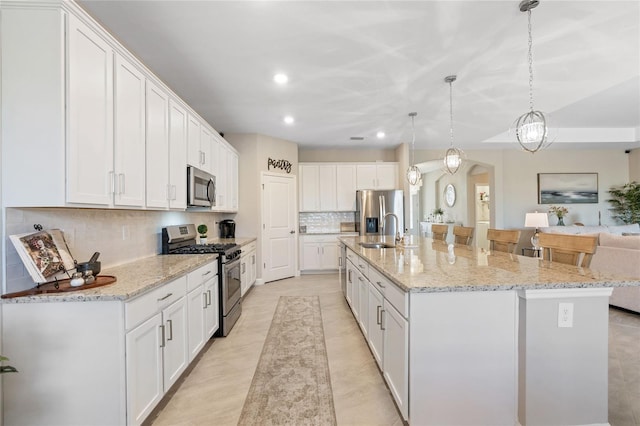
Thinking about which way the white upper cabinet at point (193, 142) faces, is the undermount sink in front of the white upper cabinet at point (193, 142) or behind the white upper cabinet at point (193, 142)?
in front

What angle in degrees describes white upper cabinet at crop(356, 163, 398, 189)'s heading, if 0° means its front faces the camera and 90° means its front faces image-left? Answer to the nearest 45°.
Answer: approximately 0°

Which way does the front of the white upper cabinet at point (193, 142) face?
to the viewer's right

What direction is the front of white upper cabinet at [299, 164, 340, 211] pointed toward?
toward the camera

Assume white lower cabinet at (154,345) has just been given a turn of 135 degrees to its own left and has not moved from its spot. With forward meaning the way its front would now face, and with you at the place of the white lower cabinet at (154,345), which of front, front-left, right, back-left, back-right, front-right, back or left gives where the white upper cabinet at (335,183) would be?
front-right

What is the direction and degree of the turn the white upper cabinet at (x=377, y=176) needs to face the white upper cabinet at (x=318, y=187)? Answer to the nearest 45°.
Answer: approximately 90° to its right

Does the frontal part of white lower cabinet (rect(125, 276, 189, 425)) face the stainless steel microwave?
no

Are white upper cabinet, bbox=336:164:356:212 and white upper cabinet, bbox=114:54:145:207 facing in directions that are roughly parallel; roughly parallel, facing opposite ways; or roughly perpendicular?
roughly perpendicular

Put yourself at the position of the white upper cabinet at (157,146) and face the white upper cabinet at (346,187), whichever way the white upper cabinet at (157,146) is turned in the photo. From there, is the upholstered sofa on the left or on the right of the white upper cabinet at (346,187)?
right

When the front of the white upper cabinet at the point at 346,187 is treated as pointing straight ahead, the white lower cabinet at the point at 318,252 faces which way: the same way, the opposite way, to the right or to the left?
the same way

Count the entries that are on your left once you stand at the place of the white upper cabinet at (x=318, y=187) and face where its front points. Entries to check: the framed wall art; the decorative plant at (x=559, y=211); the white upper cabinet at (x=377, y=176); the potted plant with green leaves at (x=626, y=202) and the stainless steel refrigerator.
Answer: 5

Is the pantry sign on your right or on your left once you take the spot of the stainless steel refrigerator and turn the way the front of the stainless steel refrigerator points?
on your right

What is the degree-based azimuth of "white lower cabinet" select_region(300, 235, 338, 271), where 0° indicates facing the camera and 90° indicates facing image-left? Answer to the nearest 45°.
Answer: approximately 0°

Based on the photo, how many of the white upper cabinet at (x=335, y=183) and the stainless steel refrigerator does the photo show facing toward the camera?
2
